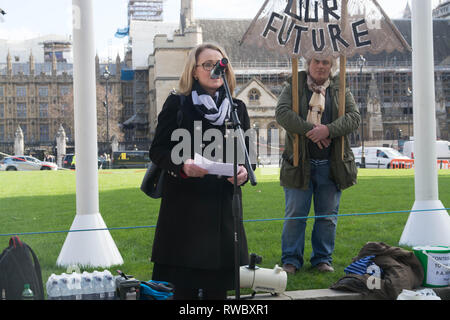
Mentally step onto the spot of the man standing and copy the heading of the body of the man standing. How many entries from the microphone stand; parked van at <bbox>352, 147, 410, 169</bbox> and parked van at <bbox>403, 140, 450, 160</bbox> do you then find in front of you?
1

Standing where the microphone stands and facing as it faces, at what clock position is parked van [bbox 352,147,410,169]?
The parked van is roughly at 2 o'clock from the microphone.

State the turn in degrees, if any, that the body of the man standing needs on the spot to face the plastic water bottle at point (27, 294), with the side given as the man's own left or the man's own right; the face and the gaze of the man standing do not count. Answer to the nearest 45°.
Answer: approximately 45° to the man's own right

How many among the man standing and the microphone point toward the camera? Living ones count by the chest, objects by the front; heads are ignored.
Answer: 1

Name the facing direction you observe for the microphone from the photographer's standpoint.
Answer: facing away from the viewer and to the left of the viewer

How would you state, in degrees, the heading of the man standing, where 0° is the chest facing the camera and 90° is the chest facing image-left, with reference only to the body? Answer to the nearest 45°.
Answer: approximately 0°
